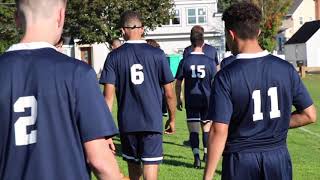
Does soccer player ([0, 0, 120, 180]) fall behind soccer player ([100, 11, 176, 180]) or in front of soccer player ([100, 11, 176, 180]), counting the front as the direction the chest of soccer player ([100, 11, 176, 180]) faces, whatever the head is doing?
behind

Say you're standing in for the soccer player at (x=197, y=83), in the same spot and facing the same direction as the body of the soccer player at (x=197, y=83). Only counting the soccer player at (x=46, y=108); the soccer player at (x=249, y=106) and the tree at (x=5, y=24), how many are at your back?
2

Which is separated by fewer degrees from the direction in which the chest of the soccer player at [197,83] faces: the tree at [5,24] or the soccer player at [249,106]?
the tree

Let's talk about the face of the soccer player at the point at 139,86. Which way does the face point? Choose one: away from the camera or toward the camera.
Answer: away from the camera

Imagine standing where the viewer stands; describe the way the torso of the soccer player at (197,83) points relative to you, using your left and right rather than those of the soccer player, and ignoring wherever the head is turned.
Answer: facing away from the viewer

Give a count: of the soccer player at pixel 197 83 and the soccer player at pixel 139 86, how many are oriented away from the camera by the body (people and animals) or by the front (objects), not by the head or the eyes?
2

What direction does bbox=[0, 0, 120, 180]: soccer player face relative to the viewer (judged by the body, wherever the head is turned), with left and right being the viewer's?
facing away from the viewer and to the right of the viewer

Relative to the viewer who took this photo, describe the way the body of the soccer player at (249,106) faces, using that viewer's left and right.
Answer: facing away from the viewer and to the left of the viewer

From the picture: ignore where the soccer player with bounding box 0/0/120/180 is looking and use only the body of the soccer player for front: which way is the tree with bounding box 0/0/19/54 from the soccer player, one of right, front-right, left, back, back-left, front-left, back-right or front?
front-left

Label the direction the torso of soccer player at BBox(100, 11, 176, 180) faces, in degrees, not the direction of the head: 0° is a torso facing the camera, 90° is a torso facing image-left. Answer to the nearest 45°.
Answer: approximately 180°

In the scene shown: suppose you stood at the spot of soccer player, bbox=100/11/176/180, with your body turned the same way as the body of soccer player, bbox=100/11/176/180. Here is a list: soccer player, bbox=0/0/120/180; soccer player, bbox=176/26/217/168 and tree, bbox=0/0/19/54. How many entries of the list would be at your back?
1

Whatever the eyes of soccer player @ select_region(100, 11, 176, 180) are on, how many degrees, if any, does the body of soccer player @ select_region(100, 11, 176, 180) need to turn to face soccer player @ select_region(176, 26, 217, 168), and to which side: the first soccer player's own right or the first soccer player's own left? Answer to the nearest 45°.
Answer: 0° — they already face them

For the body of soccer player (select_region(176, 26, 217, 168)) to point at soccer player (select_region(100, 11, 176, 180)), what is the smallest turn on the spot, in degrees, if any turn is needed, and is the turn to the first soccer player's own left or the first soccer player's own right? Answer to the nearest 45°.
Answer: approximately 180°
